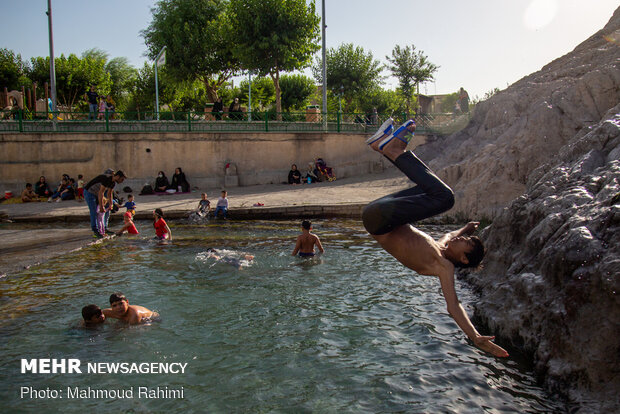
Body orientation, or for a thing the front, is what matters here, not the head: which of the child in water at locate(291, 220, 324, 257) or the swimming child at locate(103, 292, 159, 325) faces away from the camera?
the child in water

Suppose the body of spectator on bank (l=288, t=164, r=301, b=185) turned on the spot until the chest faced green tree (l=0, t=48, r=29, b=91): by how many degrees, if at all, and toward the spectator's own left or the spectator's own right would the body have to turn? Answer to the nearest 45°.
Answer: approximately 135° to the spectator's own right

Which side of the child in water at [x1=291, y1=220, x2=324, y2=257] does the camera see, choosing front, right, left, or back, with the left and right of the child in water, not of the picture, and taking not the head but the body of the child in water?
back

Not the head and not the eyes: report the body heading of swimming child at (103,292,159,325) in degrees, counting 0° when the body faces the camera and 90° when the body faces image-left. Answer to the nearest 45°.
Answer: approximately 45°

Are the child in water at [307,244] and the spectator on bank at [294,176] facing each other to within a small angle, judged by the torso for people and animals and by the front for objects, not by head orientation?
yes

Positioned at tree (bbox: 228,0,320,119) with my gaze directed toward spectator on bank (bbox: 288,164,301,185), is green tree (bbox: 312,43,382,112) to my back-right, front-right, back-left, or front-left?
back-left

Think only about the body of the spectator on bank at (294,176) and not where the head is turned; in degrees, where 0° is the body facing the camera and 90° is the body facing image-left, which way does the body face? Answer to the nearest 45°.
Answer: approximately 0°

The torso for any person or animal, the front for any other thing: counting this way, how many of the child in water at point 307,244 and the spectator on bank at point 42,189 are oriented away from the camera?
1

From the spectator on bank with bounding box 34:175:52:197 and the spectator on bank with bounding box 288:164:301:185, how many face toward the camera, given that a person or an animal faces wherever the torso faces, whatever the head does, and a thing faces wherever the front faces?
2

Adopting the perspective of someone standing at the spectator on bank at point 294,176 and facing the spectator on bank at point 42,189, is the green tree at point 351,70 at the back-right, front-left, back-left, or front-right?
back-right

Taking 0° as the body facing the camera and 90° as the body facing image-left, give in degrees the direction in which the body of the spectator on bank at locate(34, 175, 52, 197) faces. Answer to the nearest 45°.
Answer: approximately 0°
